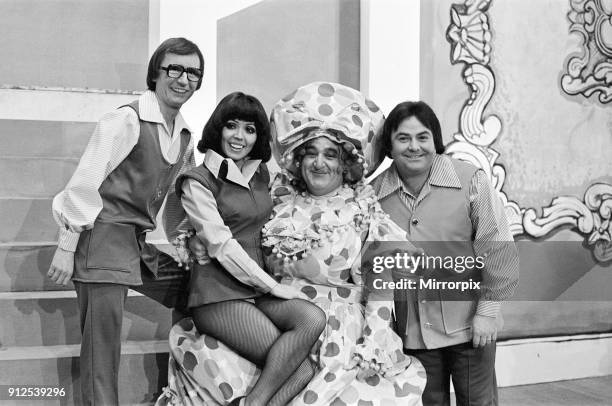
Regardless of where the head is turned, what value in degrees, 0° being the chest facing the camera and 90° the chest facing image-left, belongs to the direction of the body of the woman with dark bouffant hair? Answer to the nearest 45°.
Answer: approximately 315°

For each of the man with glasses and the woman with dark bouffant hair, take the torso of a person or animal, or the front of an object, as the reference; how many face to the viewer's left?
0

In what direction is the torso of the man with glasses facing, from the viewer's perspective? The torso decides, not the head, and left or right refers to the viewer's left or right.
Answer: facing the viewer and to the right of the viewer
